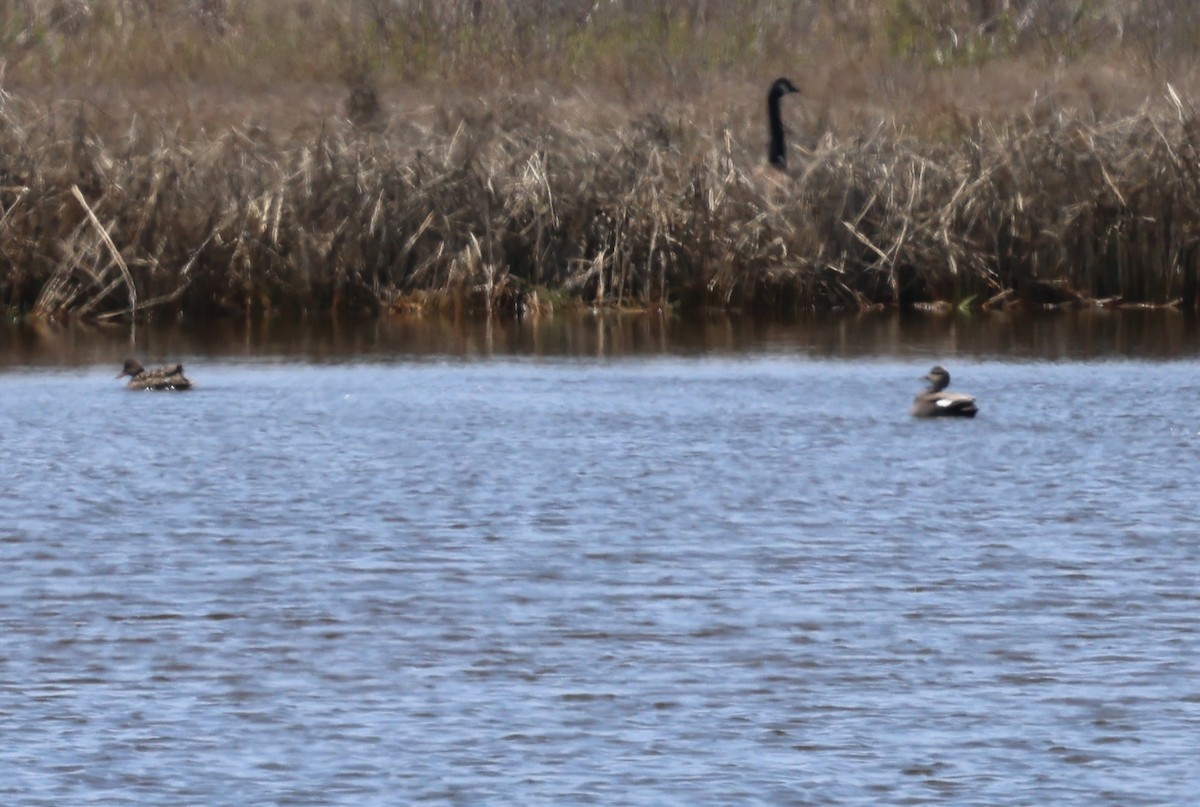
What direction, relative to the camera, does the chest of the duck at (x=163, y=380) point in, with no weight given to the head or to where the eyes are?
to the viewer's left

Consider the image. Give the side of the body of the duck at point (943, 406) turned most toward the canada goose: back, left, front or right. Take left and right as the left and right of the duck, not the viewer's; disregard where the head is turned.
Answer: right

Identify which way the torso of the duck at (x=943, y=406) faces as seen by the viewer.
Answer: to the viewer's left

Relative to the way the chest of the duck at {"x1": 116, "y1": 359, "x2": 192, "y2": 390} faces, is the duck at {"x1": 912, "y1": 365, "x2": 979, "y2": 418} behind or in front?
behind

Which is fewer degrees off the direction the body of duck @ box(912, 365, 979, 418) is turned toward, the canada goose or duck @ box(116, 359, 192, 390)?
the duck
